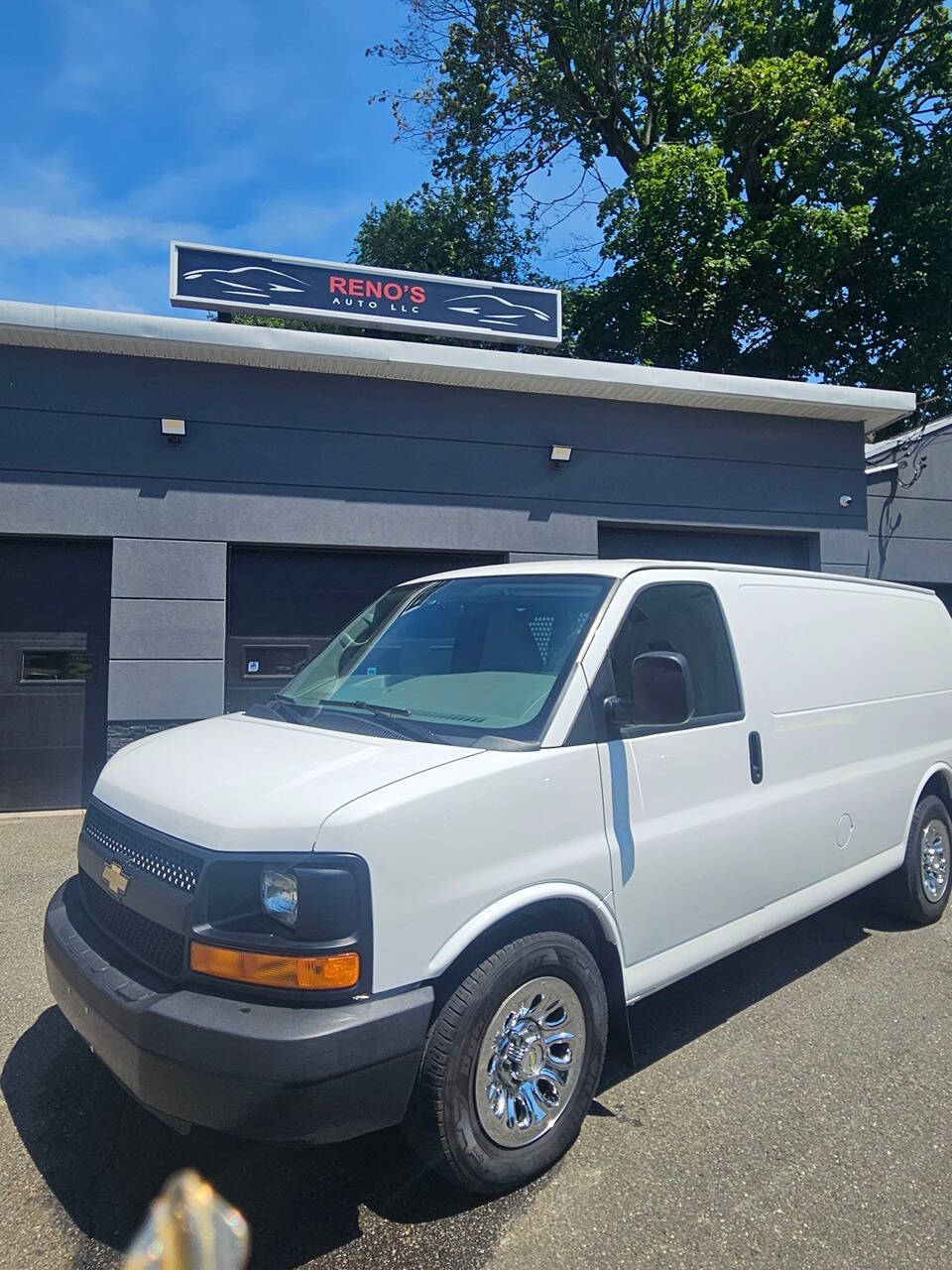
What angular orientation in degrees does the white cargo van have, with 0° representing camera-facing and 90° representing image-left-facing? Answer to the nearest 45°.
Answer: approximately 45°

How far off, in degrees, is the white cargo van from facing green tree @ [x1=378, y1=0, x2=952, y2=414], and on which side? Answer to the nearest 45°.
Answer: approximately 135° to its right
